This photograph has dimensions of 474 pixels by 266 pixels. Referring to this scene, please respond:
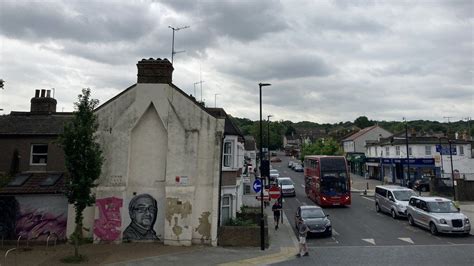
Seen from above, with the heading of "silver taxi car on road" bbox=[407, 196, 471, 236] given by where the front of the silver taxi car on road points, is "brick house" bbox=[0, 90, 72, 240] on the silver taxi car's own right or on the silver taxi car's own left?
on the silver taxi car's own right

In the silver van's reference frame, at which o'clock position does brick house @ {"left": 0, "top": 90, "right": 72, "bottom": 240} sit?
The brick house is roughly at 3 o'clock from the silver van.

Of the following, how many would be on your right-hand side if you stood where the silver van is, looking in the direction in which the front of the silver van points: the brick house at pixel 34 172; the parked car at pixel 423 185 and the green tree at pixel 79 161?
2

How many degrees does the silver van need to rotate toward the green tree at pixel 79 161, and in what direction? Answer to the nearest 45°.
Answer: approximately 90° to its right

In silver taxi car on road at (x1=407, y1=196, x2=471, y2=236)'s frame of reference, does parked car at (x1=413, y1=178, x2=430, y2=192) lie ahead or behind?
behind
